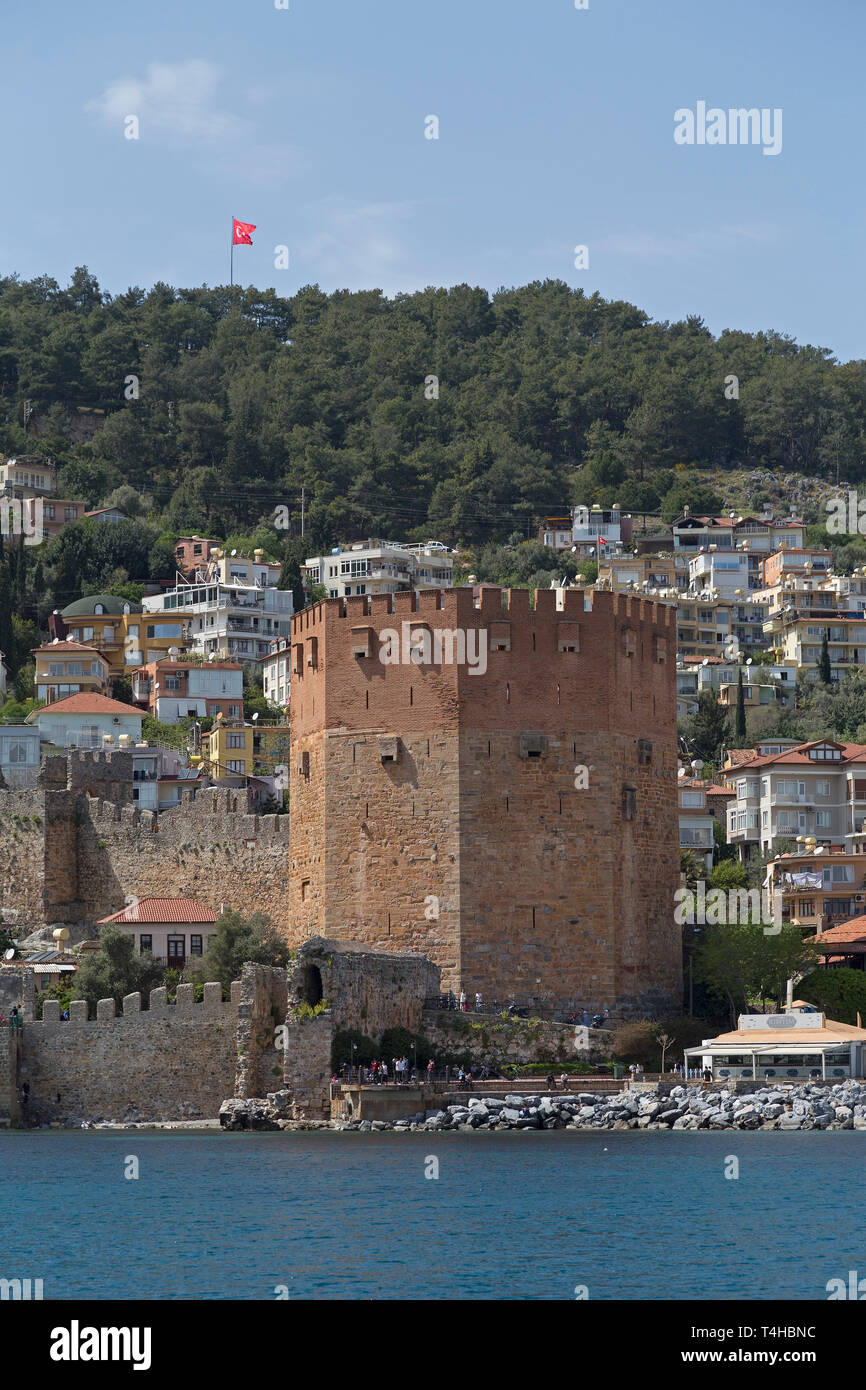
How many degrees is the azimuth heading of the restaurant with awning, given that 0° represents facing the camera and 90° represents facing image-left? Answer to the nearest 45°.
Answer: approximately 0°

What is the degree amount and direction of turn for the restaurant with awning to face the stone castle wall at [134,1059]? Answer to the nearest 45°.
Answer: approximately 90° to its right

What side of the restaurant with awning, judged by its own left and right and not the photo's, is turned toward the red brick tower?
right

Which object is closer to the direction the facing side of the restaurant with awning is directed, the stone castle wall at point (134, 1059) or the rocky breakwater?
the rocky breakwater

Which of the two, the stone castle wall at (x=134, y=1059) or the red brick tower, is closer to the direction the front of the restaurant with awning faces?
the stone castle wall

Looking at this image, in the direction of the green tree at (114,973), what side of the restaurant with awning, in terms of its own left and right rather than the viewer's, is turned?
right

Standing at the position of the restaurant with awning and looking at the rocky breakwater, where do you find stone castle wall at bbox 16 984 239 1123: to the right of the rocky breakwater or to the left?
right
